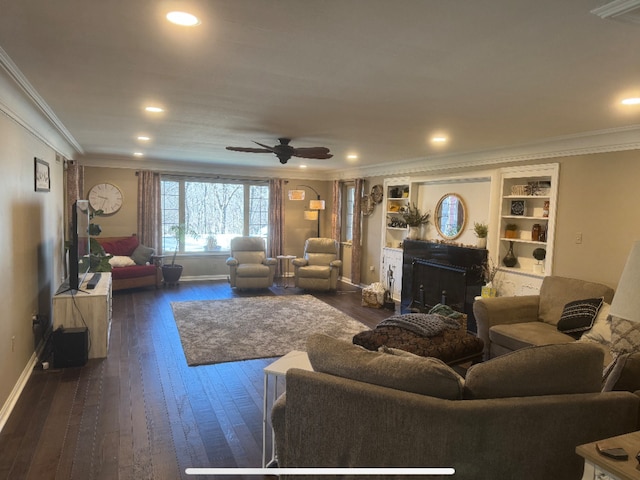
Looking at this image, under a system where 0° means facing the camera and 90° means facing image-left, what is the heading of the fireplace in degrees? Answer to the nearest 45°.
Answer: approximately 45°

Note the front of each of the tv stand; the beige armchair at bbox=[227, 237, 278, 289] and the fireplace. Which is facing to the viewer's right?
the tv stand

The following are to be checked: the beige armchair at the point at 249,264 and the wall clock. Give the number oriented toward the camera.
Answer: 2

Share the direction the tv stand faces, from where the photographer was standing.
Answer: facing to the right of the viewer

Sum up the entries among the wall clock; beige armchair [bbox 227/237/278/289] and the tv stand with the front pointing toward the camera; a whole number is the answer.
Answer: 2

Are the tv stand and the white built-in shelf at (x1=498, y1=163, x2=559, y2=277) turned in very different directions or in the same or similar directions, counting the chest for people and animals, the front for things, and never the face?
very different directions

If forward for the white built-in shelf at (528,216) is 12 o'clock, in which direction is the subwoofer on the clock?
The subwoofer is roughly at 12 o'clock from the white built-in shelf.

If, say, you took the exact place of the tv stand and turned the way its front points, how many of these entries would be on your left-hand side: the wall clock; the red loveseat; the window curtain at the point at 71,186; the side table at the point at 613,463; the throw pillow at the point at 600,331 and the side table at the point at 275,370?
3

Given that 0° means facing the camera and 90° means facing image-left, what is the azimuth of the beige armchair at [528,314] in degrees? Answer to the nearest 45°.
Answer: approximately 45°

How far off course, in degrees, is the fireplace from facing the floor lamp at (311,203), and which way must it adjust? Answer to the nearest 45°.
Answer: approximately 90° to its right

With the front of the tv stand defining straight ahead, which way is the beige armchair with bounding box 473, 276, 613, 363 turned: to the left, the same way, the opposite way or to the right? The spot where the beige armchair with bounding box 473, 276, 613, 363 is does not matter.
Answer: the opposite way

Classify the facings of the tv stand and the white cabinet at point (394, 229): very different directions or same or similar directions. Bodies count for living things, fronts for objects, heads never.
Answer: very different directions

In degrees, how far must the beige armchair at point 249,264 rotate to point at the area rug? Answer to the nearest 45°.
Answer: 0° — it already faces it

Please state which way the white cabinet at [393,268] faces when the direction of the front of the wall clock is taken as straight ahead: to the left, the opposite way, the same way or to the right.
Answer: to the right
